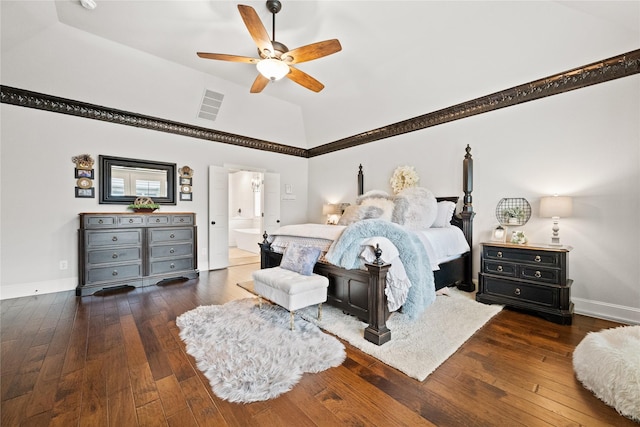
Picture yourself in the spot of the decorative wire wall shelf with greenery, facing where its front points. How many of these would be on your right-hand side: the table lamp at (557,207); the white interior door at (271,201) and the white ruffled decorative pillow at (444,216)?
2

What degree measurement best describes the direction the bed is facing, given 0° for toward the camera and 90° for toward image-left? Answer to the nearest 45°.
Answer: approximately 45°

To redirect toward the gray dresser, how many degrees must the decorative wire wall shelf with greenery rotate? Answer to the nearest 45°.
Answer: approximately 45° to its right

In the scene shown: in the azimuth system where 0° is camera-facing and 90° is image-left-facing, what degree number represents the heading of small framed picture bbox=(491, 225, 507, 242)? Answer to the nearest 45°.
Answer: approximately 0°

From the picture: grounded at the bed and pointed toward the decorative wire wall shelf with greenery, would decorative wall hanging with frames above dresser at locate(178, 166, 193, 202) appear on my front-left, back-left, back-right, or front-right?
back-left

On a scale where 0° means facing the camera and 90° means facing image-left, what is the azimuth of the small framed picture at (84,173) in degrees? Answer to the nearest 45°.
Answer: approximately 0°

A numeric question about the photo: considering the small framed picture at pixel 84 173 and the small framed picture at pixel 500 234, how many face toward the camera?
2
